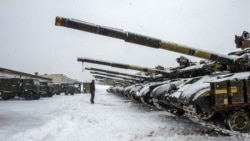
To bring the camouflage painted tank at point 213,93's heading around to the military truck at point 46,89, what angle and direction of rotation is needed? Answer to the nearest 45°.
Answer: approximately 90° to its right

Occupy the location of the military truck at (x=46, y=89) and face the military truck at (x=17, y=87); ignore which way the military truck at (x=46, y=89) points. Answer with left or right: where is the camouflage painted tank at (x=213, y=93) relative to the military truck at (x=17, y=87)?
left

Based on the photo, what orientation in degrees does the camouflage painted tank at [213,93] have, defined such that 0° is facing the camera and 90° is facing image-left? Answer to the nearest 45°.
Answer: approximately 45°

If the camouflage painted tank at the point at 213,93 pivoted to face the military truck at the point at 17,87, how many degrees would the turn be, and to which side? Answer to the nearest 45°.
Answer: approximately 90° to its right
